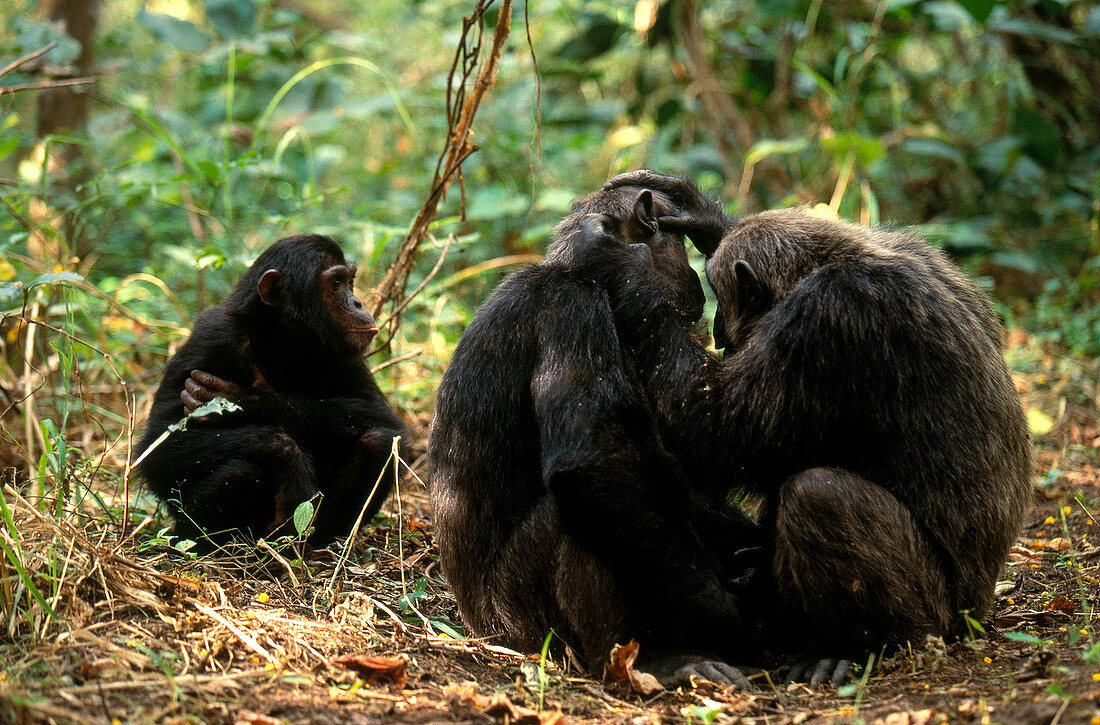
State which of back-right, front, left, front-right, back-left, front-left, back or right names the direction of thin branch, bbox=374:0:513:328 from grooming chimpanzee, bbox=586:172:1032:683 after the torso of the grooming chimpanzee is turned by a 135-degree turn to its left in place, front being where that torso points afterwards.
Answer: back

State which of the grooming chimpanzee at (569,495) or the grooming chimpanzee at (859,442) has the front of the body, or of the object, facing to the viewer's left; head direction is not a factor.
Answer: the grooming chimpanzee at (859,442)

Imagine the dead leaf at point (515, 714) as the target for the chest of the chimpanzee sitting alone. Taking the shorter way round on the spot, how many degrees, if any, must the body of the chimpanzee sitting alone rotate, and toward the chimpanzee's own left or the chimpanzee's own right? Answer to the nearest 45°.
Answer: approximately 45° to the chimpanzee's own right

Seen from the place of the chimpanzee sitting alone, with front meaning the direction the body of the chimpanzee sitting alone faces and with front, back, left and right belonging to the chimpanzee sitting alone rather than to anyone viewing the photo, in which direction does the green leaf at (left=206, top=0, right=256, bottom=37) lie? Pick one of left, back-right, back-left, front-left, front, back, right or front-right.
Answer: back-left

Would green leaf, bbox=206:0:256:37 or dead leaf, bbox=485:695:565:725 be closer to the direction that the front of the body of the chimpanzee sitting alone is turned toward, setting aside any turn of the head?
the dead leaf

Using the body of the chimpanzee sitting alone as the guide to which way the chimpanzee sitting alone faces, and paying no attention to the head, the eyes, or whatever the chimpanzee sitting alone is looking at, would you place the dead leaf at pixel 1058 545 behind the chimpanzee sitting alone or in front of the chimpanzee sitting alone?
in front

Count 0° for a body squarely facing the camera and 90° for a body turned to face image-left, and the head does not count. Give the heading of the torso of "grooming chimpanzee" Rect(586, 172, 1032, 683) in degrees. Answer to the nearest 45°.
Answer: approximately 90°

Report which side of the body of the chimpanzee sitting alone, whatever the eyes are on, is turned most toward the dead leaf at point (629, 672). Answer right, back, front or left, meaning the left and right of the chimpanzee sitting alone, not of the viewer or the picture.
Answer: front

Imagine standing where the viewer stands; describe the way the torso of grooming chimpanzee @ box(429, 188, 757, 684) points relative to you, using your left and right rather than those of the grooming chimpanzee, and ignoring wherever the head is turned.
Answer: facing to the right of the viewer

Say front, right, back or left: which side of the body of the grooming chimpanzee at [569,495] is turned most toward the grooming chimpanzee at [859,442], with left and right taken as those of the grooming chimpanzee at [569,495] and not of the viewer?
front
